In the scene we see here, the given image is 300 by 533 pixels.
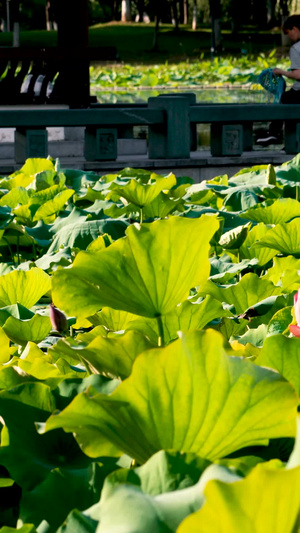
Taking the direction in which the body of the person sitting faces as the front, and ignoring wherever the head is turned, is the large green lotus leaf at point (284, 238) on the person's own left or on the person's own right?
on the person's own left

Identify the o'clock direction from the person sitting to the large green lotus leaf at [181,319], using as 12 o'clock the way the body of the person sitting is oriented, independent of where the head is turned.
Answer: The large green lotus leaf is roughly at 9 o'clock from the person sitting.

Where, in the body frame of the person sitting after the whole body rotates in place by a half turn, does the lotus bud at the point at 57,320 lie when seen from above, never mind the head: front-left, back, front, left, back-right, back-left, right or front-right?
right

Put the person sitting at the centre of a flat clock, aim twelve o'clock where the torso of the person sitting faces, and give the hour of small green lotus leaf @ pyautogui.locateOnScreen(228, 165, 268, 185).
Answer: The small green lotus leaf is roughly at 9 o'clock from the person sitting.

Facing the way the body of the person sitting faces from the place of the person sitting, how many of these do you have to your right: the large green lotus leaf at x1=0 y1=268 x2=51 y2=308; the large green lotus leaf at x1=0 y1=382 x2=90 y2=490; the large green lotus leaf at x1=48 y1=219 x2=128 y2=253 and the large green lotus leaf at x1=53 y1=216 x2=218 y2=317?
0

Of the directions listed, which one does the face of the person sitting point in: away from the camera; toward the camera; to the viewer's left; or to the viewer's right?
to the viewer's left

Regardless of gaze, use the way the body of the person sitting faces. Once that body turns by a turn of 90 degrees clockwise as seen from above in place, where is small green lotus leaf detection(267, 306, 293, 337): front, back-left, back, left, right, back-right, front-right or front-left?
back

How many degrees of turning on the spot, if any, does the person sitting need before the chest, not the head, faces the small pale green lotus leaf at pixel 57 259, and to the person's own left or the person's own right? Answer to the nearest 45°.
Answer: approximately 90° to the person's own left

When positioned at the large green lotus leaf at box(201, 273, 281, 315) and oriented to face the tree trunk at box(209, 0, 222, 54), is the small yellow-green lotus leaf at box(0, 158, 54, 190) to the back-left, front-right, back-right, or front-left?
front-left

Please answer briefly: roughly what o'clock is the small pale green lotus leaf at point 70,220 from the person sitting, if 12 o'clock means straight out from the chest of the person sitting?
The small pale green lotus leaf is roughly at 9 o'clock from the person sitting.

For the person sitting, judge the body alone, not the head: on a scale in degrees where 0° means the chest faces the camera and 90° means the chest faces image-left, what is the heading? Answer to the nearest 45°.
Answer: approximately 90°

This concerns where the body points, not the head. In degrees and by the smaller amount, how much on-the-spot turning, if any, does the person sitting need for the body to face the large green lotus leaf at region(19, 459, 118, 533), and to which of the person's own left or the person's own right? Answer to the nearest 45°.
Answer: approximately 90° to the person's own left

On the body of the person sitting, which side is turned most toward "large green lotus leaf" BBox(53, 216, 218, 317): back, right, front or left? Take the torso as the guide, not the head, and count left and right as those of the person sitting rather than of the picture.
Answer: left

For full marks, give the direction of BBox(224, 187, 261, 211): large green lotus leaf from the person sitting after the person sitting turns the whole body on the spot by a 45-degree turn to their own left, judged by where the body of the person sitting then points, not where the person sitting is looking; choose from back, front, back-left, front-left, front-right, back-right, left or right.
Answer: front-left

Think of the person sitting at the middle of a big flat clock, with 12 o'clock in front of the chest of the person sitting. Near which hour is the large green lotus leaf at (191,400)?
The large green lotus leaf is roughly at 9 o'clock from the person sitting.

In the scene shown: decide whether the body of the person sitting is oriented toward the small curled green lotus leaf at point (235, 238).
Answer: no

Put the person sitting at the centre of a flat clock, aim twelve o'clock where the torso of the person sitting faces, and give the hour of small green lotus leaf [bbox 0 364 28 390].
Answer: The small green lotus leaf is roughly at 9 o'clock from the person sitting.

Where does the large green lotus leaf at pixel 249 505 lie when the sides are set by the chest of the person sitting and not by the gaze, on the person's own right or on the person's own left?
on the person's own left

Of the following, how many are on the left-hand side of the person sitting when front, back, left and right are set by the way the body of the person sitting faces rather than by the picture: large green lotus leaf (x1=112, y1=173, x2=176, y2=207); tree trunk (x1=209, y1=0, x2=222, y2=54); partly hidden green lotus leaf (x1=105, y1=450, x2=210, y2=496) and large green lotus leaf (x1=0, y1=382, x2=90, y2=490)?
3

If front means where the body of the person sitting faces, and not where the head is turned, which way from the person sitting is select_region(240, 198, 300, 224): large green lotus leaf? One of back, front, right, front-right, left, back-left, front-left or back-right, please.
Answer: left
